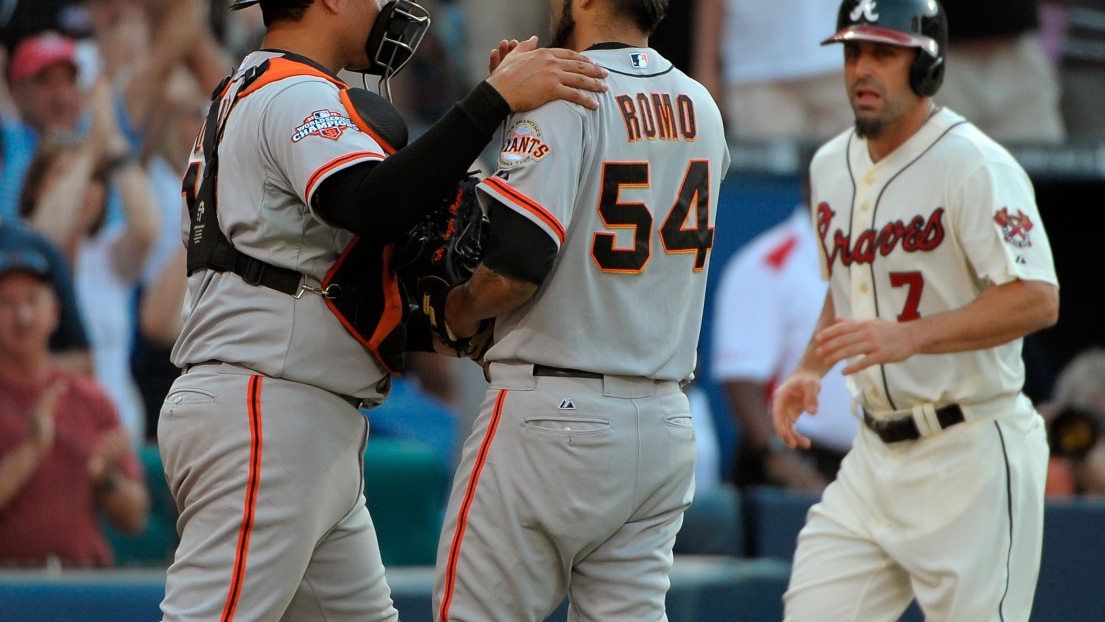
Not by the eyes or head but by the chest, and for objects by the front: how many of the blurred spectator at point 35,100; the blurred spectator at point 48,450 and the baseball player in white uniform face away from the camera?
0

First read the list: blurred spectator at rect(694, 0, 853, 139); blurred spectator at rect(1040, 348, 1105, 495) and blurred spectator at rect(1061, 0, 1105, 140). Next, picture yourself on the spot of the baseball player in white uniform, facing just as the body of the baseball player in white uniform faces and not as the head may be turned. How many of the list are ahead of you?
0

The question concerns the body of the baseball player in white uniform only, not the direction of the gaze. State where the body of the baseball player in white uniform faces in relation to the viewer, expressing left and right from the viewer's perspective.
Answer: facing the viewer and to the left of the viewer

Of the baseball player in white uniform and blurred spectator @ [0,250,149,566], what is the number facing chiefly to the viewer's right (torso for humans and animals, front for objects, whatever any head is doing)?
0

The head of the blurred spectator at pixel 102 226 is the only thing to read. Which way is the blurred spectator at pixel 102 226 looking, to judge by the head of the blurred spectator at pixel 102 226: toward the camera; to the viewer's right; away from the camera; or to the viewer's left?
toward the camera

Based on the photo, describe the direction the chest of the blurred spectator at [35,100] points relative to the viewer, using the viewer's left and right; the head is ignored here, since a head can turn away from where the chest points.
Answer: facing the viewer and to the right of the viewer

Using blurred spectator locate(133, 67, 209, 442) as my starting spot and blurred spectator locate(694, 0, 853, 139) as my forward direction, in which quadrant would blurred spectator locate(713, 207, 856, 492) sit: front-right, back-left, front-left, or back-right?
front-right

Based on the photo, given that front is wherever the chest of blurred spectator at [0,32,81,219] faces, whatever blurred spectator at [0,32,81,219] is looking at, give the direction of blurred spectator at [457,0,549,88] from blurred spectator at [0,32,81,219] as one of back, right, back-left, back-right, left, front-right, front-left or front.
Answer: front-left

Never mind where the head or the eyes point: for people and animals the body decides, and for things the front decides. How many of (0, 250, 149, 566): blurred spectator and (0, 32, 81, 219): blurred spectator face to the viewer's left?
0

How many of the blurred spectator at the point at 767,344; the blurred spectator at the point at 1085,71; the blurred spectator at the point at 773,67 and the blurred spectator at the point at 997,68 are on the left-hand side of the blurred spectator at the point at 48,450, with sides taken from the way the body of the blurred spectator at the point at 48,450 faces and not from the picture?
4

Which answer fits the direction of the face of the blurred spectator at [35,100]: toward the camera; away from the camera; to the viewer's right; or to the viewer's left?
toward the camera

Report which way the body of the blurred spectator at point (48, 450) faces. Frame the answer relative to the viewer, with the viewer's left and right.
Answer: facing the viewer
